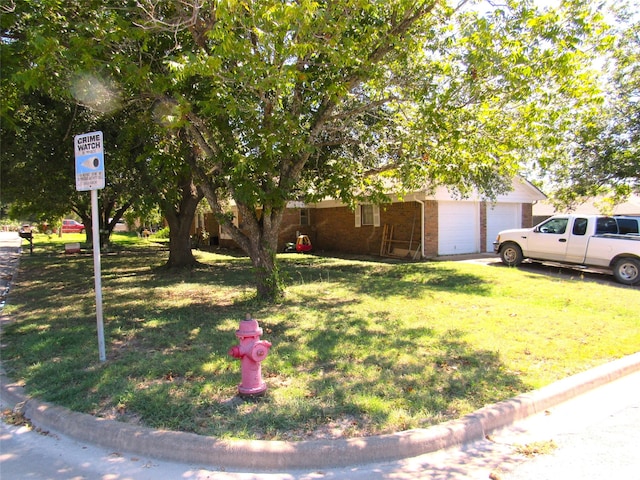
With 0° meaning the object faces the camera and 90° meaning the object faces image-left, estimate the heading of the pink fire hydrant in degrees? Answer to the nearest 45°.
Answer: approximately 315°

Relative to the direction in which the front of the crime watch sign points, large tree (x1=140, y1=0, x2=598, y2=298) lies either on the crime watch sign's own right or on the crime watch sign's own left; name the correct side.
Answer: on the crime watch sign's own left

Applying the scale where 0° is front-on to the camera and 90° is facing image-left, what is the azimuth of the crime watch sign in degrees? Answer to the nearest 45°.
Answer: approximately 0°

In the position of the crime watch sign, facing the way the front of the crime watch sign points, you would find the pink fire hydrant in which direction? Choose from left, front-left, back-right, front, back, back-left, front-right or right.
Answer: front-left

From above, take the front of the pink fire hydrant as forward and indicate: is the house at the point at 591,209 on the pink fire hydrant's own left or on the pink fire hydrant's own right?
on the pink fire hydrant's own left

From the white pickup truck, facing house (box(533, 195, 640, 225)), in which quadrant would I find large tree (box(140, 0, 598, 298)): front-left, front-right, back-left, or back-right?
back-left

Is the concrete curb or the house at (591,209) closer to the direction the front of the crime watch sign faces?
the concrete curb

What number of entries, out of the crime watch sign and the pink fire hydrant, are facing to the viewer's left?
0

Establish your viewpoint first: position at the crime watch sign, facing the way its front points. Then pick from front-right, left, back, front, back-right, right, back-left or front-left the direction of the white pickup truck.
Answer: left
